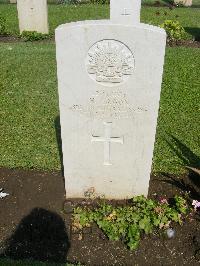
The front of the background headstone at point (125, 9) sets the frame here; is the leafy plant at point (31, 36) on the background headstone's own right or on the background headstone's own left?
on the background headstone's own right

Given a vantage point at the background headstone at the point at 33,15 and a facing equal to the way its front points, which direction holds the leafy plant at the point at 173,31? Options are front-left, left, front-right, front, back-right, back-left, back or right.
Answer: left

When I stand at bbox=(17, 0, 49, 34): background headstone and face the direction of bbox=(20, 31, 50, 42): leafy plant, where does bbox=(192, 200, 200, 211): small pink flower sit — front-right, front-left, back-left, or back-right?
front-left

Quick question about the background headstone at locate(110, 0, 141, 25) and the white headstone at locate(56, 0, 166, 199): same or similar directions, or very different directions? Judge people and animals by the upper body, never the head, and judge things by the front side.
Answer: same or similar directions

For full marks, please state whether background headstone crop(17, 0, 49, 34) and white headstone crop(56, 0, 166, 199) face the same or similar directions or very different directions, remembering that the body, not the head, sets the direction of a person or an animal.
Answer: same or similar directions

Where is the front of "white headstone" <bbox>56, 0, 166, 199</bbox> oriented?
toward the camera

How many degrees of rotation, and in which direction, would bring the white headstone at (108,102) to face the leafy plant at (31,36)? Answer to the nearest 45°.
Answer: approximately 180°

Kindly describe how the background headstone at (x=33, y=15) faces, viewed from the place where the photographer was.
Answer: facing the viewer

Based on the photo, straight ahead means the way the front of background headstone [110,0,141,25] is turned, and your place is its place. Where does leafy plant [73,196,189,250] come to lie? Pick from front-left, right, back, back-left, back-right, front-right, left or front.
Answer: front

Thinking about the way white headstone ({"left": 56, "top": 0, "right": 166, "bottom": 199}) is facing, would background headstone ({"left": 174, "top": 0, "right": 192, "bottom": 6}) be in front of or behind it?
behind

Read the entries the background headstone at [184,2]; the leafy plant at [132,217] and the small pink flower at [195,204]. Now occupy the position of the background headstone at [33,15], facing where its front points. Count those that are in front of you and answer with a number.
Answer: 2

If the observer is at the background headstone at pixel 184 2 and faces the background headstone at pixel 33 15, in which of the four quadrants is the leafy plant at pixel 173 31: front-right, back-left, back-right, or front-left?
front-left

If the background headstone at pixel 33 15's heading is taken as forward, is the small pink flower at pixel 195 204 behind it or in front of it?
in front

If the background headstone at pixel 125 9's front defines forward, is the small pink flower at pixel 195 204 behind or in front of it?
in front
